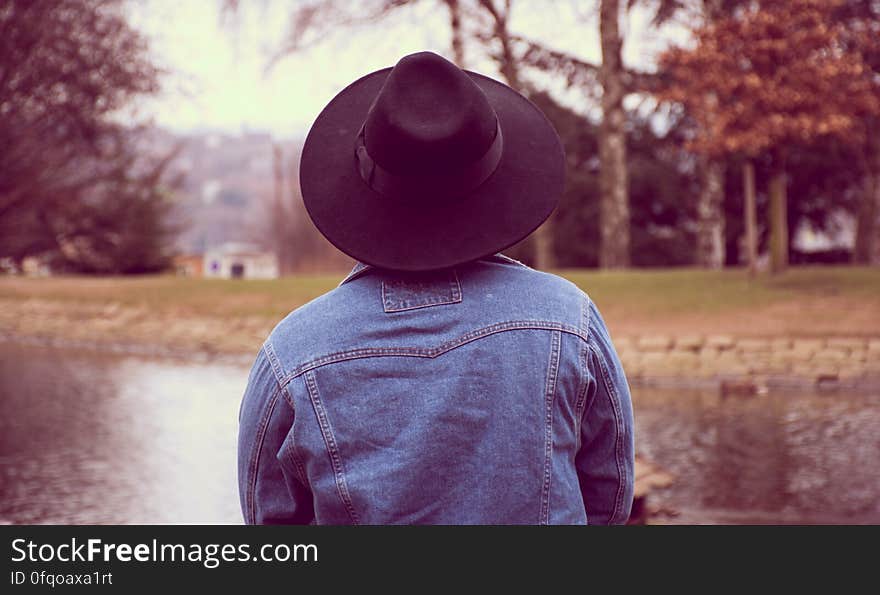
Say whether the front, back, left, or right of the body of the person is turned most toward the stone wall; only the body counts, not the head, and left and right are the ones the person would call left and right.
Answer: front

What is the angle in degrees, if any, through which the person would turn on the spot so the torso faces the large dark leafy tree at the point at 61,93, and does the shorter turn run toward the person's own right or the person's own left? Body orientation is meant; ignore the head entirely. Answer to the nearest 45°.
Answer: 0° — they already face it

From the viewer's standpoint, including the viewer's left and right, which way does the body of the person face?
facing away from the viewer

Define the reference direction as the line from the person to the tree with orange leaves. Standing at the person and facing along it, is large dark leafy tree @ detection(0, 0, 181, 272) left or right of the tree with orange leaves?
left

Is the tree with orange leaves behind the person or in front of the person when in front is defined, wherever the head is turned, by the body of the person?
in front
